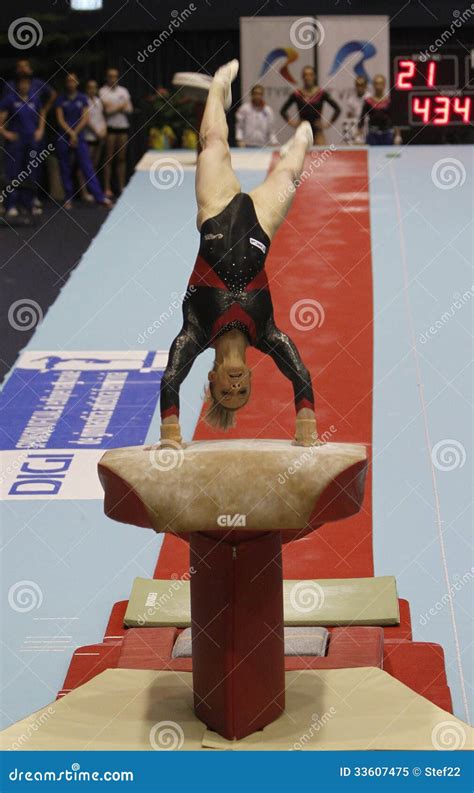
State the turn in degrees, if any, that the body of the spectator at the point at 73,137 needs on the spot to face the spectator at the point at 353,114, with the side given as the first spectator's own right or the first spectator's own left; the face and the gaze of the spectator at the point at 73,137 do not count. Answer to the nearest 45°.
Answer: approximately 90° to the first spectator's own left

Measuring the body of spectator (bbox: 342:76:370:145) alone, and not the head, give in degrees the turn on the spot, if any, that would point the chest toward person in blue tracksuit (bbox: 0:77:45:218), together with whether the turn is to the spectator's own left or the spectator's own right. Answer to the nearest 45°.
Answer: approximately 45° to the spectator's own right

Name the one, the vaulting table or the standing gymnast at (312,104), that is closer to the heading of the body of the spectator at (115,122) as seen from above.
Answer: the vaulting table

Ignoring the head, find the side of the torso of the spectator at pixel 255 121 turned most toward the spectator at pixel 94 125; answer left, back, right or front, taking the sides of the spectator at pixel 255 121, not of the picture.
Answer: right

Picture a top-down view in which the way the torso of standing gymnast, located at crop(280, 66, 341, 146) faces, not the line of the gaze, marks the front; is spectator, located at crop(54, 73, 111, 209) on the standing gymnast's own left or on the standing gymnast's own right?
on the standing gymnast's own right

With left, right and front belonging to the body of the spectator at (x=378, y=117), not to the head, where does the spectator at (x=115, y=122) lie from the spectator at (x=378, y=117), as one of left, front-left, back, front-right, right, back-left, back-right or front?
right

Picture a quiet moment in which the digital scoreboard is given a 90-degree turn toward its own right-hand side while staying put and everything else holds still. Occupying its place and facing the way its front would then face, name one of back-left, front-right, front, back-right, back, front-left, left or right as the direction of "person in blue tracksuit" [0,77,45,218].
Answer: front
